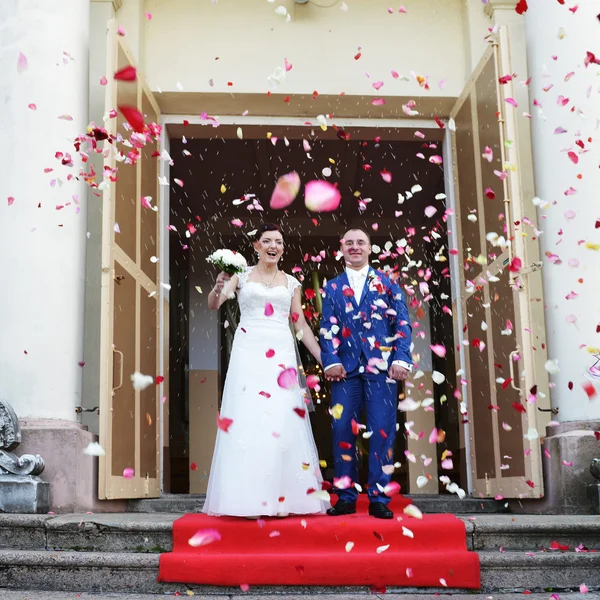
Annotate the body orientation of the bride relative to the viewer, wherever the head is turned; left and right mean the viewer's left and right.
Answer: facing the viewer

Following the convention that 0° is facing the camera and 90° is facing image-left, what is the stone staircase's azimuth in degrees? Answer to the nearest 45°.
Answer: approximately 0°

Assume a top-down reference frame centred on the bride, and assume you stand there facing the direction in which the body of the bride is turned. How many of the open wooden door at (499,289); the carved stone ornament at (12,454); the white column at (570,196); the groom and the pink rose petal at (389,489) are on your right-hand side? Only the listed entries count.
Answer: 1

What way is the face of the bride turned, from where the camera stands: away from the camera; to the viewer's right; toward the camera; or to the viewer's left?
toward the camera

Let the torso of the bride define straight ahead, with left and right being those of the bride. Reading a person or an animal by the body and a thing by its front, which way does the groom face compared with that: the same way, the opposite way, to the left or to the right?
the same way

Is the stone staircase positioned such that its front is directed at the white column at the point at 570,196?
no

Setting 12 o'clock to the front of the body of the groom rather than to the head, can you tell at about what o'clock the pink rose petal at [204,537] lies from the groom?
The pink rose petal is roughly at 2 o'clock from the groom.

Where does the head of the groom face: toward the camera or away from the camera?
toward the camera

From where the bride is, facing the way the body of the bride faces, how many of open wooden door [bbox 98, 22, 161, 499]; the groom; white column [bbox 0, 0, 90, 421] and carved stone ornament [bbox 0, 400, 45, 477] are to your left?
1

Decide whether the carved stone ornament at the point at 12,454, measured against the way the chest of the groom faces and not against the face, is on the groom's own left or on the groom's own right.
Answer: on the groom's own right

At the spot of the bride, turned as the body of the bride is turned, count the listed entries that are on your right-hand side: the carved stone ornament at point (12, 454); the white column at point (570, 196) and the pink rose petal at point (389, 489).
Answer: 1

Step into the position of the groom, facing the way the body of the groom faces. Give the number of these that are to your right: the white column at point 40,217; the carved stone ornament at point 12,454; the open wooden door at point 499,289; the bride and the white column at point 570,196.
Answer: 3

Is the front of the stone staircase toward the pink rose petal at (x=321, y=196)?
no

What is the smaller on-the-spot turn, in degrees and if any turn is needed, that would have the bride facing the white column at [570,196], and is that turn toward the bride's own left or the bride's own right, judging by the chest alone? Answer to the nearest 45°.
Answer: approximately 90° to the bride's own left
